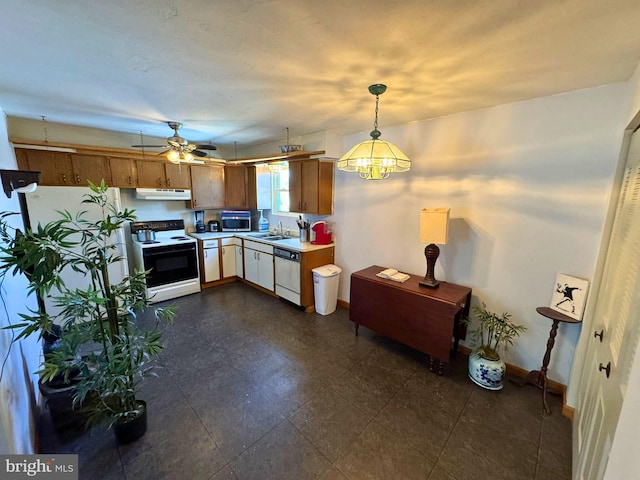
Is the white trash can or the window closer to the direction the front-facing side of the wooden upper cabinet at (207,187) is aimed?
the white trash can

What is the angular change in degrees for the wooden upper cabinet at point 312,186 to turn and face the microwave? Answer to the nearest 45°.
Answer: approximately 90° to its right

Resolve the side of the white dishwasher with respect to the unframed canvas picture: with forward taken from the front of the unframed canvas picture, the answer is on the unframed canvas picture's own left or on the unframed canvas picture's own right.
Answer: on the unframed canvas picture's own right

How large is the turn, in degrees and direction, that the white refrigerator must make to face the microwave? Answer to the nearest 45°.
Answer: approximately 90° to its left

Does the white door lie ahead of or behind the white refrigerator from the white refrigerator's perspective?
ahead

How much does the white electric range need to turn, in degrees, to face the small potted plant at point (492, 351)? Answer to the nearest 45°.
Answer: approximately 45° to its left

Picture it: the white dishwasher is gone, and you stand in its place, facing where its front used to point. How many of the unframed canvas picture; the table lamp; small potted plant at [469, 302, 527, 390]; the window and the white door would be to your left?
4

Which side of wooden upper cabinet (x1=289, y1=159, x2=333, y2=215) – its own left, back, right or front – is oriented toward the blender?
right

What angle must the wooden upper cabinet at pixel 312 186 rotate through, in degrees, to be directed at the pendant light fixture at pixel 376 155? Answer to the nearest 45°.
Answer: approximately 45° to its left

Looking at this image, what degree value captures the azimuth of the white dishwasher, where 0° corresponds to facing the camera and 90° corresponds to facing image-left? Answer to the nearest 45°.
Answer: approximately 45°

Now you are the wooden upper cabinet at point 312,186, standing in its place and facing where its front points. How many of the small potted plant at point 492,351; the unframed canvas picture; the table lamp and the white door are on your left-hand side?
4
